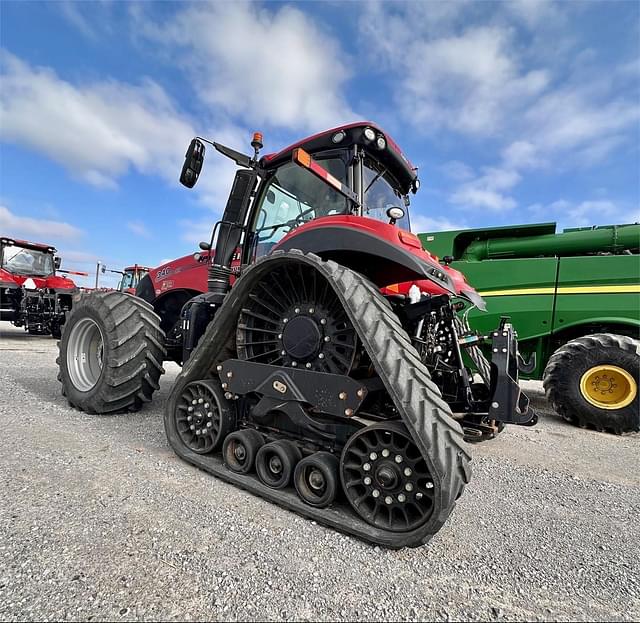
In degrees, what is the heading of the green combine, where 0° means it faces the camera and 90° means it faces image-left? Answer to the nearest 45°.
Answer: approximately 90°

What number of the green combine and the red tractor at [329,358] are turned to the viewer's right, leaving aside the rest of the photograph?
0

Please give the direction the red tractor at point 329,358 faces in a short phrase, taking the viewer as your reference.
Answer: facing away from the viewer and to the left of the viewer

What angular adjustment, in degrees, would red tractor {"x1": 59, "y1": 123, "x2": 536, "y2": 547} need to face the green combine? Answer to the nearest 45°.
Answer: approximately 90° to its right

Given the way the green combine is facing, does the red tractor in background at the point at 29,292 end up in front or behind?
in front
